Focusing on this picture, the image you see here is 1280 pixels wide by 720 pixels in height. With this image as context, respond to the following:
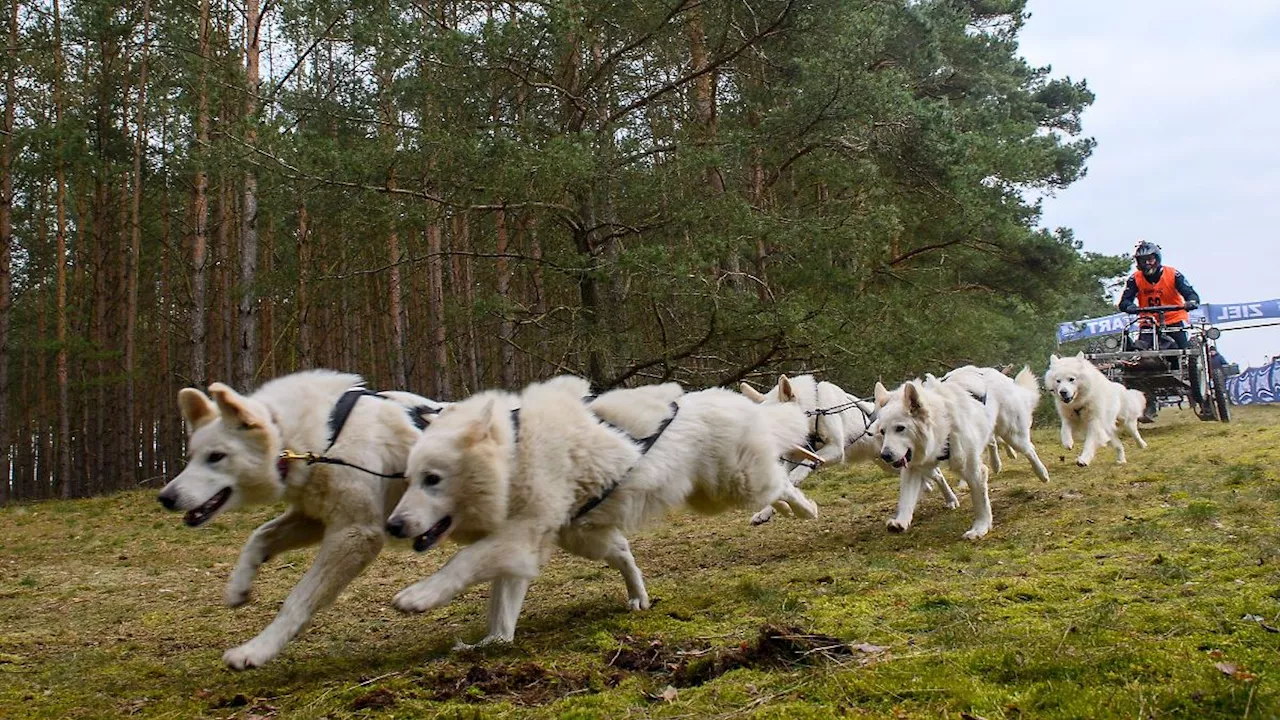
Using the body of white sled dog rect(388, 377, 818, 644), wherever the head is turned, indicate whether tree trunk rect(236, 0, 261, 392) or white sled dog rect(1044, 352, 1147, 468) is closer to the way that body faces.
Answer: the tree trunk

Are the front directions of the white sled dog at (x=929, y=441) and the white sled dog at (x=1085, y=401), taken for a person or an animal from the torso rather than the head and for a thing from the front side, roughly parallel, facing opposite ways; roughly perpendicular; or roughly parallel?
roughly parallel

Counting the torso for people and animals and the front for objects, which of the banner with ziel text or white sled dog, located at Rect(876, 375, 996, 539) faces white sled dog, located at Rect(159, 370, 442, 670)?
white sled dog, located at Rect(876, 375, 996, 539)

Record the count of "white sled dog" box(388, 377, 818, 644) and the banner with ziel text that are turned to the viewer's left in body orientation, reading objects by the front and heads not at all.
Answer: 1

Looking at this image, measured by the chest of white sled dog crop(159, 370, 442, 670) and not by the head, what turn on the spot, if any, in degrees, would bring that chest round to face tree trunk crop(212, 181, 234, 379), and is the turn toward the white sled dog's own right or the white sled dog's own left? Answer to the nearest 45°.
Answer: approximately 135° to the white sled dog's own right

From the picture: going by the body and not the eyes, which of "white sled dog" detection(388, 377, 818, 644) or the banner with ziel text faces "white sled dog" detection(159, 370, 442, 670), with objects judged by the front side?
"white sled dog" detection(388, 377, 818, 644)

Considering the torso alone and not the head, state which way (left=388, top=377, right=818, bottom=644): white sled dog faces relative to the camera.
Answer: to the viewer's left

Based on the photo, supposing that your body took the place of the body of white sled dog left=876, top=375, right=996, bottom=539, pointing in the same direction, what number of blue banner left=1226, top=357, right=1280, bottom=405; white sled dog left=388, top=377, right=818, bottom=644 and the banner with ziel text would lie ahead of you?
1

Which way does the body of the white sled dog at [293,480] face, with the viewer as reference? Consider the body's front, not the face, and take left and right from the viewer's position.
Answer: facing the viewer and to the left of the viewer

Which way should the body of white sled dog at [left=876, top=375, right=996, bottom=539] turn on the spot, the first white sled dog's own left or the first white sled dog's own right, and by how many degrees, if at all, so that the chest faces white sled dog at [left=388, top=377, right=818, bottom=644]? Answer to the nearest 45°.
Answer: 0° — it already faces it

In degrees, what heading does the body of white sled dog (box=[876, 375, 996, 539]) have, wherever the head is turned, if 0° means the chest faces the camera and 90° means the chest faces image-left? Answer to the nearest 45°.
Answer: approximately 45°
